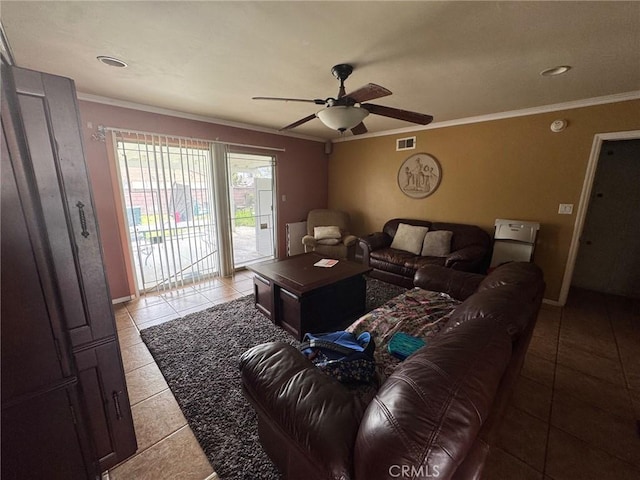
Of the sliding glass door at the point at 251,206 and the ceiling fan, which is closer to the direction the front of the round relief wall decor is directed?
the ceiling fan

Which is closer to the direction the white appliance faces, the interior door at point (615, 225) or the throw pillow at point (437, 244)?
the throw pillow

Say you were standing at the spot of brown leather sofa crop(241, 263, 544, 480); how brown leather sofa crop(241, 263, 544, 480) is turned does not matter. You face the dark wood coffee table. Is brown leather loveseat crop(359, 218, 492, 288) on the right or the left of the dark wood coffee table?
right

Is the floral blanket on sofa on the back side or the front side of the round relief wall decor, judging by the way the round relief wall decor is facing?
on the front side

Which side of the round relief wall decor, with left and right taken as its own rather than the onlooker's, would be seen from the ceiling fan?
front

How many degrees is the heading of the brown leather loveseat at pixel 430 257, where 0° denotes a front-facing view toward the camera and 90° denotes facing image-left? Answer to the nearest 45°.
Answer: approximately 45°

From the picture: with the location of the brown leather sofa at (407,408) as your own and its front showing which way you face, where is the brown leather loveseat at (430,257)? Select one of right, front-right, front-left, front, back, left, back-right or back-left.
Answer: front-right

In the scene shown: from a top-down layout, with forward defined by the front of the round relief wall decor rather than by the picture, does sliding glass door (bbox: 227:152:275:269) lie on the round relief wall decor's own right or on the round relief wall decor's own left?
on the round relief wall decor's own right

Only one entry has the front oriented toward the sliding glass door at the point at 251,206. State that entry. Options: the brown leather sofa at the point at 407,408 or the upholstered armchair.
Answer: the brown leather sofa

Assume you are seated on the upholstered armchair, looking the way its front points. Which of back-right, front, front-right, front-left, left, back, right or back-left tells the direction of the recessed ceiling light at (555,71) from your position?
front-left

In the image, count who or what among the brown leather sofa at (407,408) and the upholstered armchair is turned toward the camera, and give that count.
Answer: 1

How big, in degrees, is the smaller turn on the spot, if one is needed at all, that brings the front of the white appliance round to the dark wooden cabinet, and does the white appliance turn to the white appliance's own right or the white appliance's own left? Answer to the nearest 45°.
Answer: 0° — it already faces it

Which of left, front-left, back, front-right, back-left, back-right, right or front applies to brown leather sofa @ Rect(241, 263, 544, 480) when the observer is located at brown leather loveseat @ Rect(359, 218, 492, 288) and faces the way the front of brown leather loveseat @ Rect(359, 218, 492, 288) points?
front-left

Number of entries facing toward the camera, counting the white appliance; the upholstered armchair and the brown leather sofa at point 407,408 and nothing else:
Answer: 2
